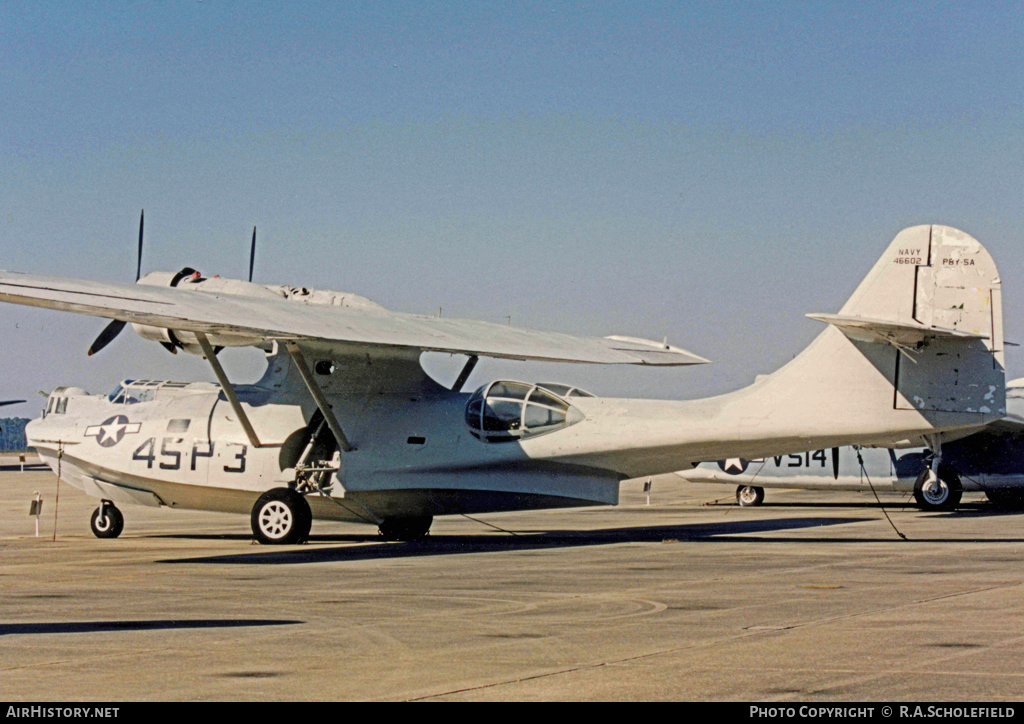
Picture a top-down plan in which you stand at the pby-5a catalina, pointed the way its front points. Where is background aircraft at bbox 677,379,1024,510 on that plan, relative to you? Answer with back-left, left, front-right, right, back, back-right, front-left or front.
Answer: right

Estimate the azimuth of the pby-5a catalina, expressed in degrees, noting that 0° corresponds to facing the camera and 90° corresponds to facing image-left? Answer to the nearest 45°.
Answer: approximately 135°
